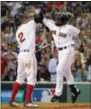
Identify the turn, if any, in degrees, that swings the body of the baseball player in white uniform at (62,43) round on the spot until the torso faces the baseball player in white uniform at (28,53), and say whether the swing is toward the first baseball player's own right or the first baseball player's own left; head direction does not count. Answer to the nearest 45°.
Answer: approximately 45° to the first baseball player's own right

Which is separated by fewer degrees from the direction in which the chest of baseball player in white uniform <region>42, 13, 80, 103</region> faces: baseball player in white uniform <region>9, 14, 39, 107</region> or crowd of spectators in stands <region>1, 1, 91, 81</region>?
the baseball player in white uniform

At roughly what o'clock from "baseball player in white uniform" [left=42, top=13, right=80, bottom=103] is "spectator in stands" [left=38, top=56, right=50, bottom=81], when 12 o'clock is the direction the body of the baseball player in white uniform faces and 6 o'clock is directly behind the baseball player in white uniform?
The spectator in stands is roughly at 4 o'clock from the baseball player in white uniform.

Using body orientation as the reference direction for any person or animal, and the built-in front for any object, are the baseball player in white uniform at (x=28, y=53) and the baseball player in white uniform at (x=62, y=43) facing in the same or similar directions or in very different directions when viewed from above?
very different directions

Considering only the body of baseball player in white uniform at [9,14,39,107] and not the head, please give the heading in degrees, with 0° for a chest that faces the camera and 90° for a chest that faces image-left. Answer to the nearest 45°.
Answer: approximately 225°

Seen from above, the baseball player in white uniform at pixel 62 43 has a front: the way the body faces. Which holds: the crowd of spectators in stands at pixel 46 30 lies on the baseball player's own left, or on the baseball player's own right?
on the baseball player's own right

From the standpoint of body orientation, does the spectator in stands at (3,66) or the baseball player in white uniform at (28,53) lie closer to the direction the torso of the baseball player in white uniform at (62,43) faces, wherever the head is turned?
the baseball player in white uniform
